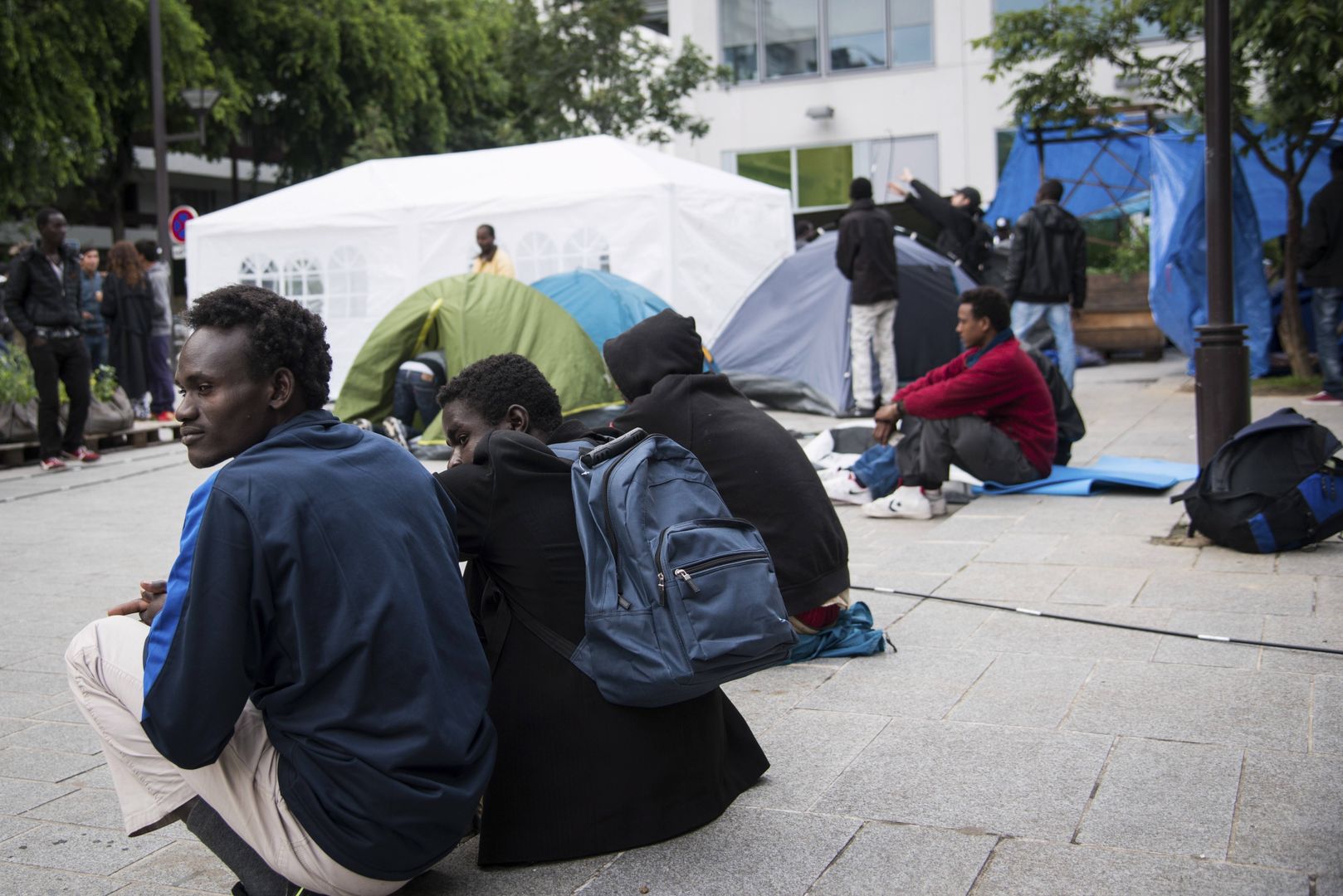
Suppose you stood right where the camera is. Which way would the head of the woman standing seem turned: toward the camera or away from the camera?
away from the camera

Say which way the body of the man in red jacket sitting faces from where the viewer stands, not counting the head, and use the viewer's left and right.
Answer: facing to the left of the viewer

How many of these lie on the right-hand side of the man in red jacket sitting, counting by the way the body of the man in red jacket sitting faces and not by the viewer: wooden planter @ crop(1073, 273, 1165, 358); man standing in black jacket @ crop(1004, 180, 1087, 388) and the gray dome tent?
3

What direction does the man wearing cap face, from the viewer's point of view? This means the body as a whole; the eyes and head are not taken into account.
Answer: to the viewer's left

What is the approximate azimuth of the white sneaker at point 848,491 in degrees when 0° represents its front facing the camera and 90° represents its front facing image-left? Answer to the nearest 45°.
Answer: approximately 90°

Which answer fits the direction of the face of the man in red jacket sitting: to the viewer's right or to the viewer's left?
to the viewer's left

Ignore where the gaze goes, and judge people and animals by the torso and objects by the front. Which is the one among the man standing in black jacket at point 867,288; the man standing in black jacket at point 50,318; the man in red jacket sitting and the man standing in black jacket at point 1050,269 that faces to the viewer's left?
the man in red jacket sitting

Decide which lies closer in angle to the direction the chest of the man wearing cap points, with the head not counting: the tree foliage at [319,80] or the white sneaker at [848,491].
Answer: the tree foliage

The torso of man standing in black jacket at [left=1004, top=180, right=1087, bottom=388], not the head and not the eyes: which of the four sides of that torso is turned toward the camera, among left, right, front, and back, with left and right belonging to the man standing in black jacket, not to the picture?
back

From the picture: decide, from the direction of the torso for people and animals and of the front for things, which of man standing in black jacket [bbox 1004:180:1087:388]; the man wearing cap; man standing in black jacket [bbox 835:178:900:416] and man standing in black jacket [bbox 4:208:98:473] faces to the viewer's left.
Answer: the man wearing cap

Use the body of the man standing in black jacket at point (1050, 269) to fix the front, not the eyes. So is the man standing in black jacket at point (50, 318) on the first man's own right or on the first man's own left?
on the first man's own left

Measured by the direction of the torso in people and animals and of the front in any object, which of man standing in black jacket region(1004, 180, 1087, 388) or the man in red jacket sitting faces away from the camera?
the man standing in black jacket

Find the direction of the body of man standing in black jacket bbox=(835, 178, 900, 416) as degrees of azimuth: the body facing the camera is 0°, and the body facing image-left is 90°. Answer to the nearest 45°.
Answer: approximately 180°

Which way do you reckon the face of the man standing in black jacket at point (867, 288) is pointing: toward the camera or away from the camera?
away from the camera
